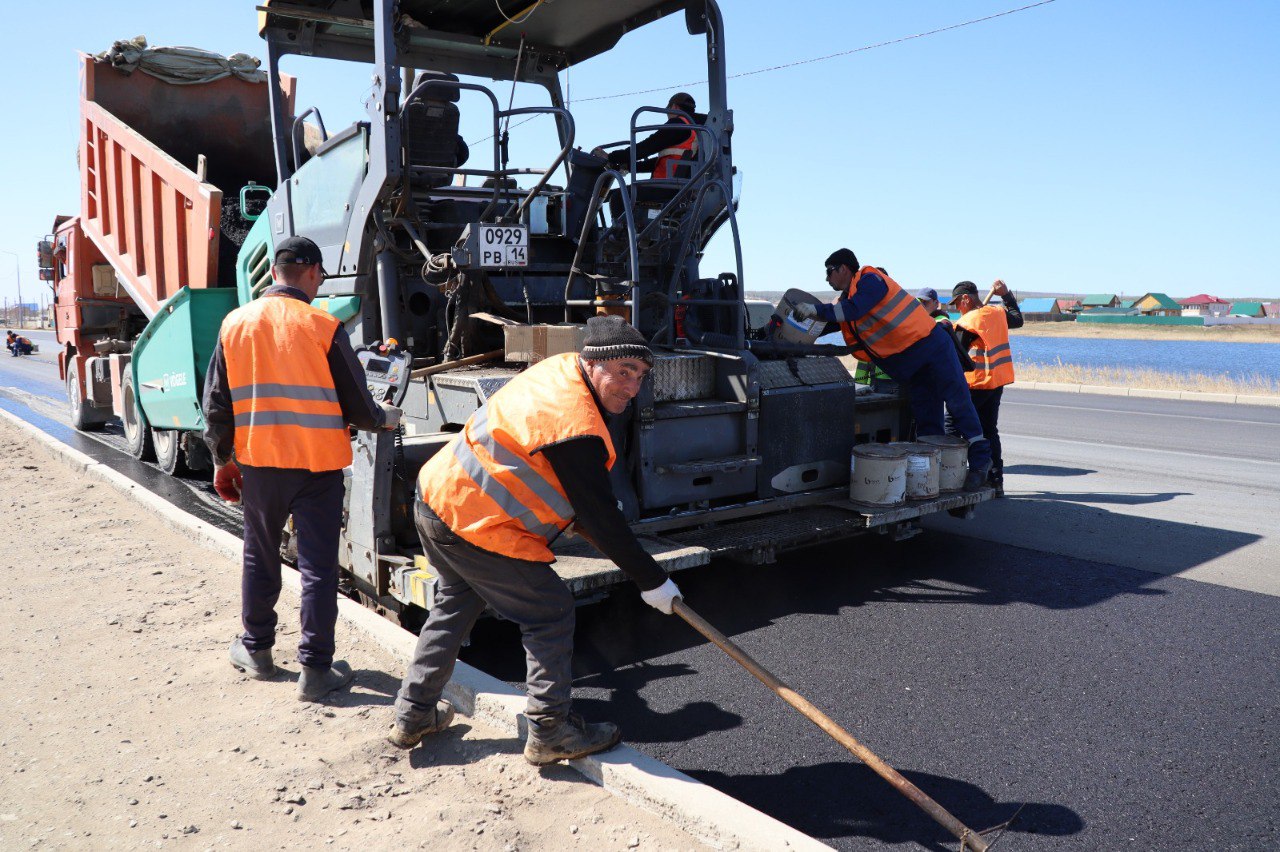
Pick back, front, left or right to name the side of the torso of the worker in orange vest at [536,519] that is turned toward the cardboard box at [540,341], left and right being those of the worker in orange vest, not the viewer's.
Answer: left

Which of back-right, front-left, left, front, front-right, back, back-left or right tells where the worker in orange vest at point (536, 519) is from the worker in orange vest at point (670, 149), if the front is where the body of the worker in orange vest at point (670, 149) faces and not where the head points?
left

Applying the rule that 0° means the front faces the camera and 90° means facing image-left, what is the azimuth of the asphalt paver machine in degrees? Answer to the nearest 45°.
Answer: approximately 135°

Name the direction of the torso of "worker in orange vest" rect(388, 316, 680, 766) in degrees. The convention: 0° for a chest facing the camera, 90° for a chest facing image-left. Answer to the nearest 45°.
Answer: approximately 270°

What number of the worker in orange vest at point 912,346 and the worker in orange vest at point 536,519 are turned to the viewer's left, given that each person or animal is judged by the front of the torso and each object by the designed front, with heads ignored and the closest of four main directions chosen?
1

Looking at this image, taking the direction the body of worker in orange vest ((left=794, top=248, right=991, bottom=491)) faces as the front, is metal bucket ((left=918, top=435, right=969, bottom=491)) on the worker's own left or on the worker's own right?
on the worker's own left

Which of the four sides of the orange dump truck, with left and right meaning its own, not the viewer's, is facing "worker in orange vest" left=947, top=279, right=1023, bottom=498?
back

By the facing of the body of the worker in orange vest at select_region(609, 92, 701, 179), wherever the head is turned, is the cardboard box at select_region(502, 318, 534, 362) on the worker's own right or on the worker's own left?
on the worker's own left

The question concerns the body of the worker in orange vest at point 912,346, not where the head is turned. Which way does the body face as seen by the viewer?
to the viewer's left

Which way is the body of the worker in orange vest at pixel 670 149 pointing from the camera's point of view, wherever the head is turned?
to the viewer's left

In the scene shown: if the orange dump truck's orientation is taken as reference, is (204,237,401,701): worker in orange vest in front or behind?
behind

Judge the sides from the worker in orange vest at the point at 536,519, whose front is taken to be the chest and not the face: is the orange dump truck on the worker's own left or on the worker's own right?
on the worker's own left

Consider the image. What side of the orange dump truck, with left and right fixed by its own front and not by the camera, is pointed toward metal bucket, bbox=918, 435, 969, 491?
back

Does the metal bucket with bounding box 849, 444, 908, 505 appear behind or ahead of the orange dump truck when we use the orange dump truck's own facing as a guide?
behind

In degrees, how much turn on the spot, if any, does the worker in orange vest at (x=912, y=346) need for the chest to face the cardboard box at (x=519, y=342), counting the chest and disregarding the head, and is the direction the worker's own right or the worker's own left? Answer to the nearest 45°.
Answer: approximately 45° to the worker's own left

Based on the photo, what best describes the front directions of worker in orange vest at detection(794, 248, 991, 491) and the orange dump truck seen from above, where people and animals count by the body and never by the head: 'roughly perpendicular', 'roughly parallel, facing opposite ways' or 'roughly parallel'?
roughly parallel

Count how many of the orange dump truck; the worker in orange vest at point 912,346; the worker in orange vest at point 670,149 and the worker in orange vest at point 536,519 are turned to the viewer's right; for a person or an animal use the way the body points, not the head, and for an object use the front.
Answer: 1

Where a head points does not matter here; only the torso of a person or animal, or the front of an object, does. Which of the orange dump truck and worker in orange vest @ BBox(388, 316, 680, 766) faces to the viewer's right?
the worker in orange vest

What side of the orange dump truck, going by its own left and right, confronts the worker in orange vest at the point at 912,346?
back

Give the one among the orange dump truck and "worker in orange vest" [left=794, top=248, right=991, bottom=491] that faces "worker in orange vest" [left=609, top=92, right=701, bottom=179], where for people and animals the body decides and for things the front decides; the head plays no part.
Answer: "worker in orange vest" [left=794, top=248, right=991, bottom=491]

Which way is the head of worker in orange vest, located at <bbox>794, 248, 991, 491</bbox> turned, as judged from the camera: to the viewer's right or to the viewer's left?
to the viewer's left

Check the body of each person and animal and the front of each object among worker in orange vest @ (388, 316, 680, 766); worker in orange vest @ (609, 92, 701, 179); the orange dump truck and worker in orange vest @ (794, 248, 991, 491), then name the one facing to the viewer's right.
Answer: worker in orange vest @ (388, 316, 680, 766)
